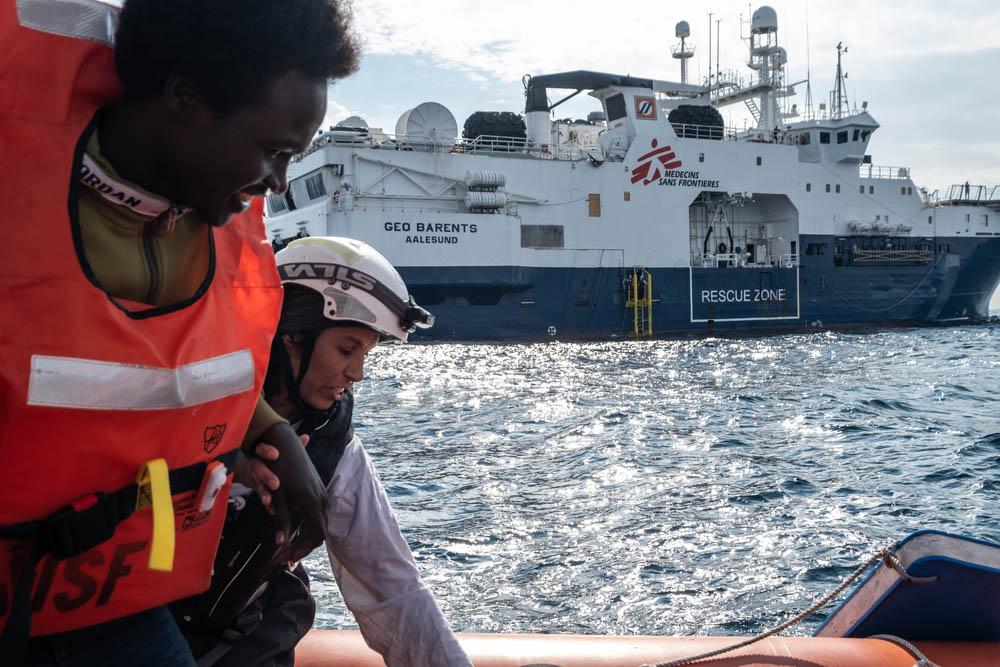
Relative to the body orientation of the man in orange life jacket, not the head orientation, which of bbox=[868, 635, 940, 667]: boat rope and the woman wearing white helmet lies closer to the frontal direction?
the boat rope

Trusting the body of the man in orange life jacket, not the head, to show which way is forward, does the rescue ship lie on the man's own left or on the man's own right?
on the man's own left

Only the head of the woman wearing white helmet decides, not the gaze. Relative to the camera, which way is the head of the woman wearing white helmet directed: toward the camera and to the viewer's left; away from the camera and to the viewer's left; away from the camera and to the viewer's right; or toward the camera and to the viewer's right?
toward the camera and to the viewer's right

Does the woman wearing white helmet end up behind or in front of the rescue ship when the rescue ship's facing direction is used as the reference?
behind

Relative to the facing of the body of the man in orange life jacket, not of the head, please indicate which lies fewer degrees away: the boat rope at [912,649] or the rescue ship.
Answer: the boat rope

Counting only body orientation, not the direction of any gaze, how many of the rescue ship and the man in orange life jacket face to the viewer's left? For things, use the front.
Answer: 0

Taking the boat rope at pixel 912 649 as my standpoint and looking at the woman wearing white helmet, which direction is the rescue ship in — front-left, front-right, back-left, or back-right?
back-right
